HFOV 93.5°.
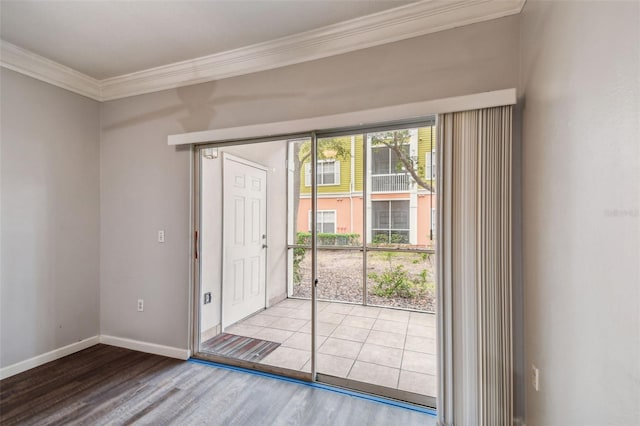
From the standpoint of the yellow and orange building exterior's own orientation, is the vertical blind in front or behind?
in front

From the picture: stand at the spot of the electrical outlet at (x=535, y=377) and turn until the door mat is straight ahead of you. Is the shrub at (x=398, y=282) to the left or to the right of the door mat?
right

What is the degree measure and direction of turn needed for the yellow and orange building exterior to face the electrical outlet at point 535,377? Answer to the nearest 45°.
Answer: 0° — it already faces it

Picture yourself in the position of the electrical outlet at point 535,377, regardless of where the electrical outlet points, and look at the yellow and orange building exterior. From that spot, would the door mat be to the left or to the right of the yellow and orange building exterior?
left

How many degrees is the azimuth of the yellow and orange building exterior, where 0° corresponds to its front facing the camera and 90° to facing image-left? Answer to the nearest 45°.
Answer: approximately 0°

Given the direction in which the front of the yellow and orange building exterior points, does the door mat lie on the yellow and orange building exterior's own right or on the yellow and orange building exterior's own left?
on the yellow and orange building exterior's own right
